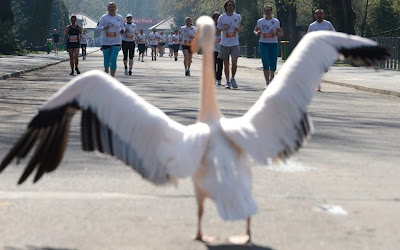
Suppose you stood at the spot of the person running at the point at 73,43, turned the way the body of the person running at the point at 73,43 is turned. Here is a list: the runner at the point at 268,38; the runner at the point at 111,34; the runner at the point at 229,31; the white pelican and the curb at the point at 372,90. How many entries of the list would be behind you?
0

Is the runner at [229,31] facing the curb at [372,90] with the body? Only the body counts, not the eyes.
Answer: no

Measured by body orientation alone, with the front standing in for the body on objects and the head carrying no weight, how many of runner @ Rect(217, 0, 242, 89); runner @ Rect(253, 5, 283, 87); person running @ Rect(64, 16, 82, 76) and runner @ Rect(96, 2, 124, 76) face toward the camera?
4

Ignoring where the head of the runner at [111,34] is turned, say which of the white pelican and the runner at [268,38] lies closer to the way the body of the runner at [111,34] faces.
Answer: the white pelican

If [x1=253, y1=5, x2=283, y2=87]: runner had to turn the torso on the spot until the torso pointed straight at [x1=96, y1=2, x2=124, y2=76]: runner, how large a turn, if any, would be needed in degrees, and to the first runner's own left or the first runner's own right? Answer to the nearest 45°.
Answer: approximately 90° to the first runner's own right

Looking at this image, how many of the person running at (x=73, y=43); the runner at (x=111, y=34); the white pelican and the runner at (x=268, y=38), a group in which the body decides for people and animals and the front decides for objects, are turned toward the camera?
3

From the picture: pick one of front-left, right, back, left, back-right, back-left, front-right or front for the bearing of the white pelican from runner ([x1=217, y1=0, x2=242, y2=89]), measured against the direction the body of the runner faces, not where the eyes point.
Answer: front

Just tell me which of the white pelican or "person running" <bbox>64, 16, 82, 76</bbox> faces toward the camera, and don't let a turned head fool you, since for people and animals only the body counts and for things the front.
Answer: the person running

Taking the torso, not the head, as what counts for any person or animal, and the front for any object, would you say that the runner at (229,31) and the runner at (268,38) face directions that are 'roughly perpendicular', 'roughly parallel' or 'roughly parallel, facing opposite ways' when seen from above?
roughly parallel

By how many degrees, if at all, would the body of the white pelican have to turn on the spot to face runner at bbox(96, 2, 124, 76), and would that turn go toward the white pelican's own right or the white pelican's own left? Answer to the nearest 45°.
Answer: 0° — it already faces them

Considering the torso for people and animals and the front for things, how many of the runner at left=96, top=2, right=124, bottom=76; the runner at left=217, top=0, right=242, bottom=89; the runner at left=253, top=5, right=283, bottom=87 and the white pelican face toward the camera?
3

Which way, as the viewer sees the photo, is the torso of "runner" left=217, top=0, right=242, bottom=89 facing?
toward the camera

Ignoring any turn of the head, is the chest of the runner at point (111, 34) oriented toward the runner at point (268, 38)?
no

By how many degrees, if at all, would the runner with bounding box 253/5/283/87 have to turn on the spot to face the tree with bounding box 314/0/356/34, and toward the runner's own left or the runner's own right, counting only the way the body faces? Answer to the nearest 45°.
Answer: approximately 180°

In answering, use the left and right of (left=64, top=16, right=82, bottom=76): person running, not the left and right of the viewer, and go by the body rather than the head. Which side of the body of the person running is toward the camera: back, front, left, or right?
front

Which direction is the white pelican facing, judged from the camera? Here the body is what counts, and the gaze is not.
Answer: away from the camera
